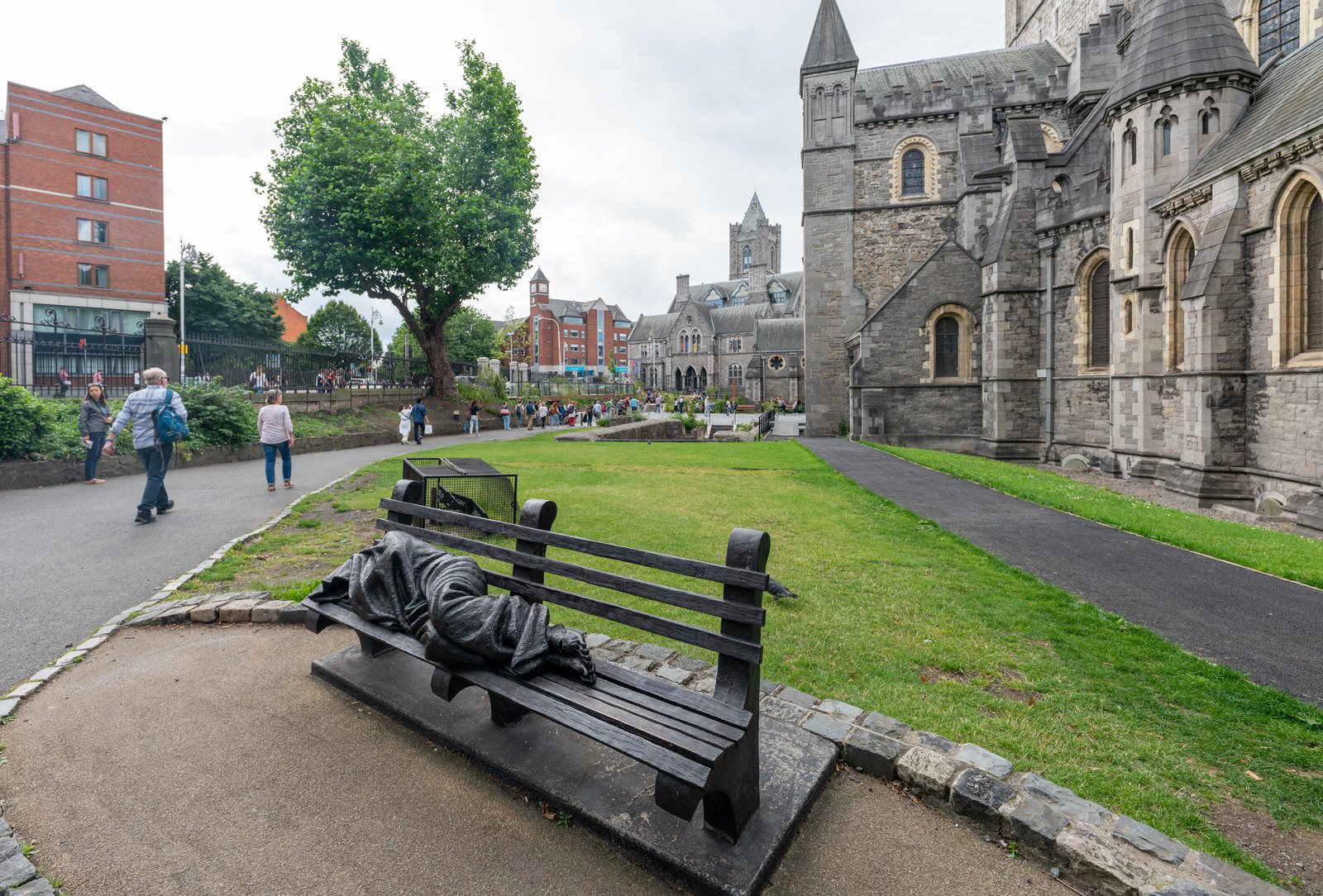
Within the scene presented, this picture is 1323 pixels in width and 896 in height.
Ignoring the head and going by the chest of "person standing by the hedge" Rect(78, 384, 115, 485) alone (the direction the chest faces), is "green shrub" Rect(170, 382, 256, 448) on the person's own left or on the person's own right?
on the person's own left

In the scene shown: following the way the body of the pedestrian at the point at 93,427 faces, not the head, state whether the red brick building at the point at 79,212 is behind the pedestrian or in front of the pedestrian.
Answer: behind

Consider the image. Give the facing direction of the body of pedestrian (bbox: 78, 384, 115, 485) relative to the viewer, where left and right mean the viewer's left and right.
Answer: facing the viewer and to the right of the viewer

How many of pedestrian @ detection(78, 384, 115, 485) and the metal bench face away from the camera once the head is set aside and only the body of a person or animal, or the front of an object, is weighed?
0

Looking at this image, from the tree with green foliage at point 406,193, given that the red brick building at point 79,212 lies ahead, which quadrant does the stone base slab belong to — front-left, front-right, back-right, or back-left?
back-left

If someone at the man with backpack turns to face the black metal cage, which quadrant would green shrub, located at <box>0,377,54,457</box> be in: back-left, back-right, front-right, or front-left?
back-left

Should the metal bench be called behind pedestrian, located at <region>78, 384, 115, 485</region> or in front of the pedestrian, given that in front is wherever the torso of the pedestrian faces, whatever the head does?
in front

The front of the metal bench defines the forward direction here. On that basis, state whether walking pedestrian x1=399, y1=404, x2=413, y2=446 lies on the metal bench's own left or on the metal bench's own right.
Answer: on the metal bench's own right
